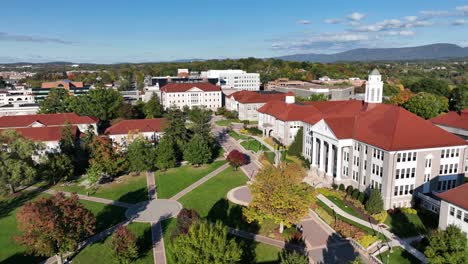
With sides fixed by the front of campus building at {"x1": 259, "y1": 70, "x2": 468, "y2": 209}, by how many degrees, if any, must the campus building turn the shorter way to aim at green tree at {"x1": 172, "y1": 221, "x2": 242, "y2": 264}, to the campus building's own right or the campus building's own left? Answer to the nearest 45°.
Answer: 0° — it already faces it

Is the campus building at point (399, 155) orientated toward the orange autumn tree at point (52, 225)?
yes

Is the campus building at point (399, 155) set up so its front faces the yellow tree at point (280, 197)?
yes

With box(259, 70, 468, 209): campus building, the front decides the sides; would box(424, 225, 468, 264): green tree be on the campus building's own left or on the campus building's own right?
on the campus building's own left

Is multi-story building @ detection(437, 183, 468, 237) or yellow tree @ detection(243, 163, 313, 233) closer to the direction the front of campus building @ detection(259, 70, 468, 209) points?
the yellow tree

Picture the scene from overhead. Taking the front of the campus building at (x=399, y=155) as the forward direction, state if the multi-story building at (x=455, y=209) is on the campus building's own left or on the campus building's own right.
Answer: on the campus building's own left

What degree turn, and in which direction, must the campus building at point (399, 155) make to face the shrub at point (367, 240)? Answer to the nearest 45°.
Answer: approximately 45° to its left

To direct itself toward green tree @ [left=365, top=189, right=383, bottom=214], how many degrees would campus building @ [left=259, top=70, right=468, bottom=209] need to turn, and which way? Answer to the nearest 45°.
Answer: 0° — it already faces it

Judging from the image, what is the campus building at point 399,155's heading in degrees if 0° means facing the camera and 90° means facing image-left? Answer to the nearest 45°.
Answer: approximately 45°

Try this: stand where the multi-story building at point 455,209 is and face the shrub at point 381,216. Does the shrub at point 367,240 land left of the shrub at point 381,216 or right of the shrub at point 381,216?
left
